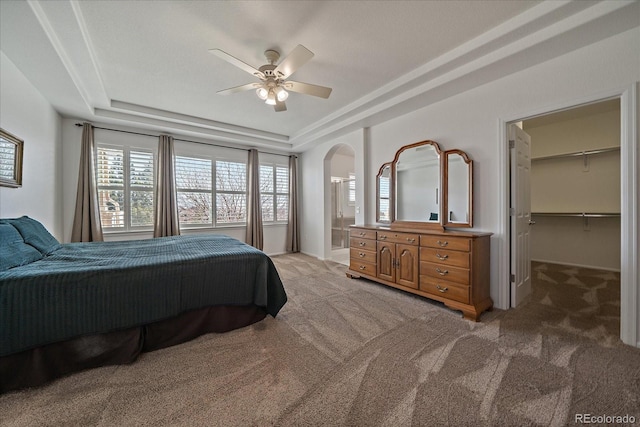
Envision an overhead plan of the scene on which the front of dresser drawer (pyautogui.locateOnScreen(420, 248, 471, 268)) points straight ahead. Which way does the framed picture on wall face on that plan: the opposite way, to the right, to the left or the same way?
the opposite way

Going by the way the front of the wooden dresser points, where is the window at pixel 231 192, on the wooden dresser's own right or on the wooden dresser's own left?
on the wooden dresser's own right

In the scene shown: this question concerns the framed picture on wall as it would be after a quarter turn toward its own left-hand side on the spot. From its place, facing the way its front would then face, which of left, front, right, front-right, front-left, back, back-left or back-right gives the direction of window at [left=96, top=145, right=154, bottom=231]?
front

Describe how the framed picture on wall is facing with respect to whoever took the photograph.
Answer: facing the viewer and to the right of the viewer

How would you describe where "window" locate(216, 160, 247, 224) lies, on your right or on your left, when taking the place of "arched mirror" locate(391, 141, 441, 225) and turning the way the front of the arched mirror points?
on your right

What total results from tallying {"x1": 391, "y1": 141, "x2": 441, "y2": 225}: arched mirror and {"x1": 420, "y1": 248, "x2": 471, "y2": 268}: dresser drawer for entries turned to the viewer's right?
0

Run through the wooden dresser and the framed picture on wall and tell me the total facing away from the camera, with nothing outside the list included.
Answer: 0

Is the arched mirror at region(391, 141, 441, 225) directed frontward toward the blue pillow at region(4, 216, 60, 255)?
yes

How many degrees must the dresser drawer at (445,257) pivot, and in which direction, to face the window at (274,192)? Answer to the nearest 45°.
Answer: approximately 90° to its right

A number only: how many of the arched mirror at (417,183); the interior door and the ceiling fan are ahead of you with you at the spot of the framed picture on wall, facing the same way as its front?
3

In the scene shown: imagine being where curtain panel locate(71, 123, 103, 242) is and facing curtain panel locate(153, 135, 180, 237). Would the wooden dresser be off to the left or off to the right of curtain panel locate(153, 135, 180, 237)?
right

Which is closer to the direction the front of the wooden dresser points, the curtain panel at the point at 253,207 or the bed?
the bed
